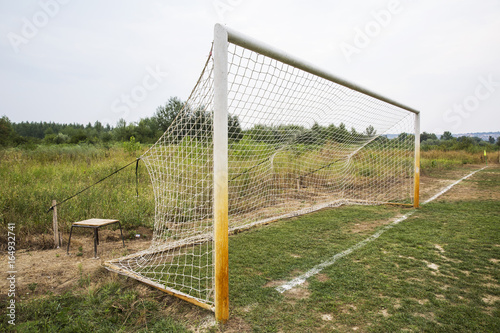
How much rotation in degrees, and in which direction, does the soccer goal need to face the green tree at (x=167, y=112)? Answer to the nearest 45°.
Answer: approximately 135° to its left

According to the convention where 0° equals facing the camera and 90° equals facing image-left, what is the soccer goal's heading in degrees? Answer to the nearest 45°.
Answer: approximately 315°
